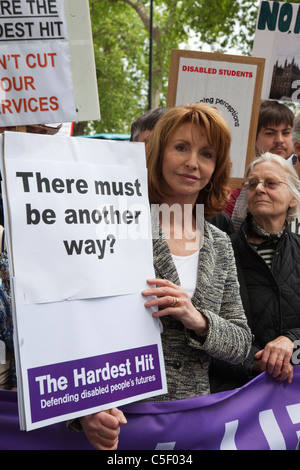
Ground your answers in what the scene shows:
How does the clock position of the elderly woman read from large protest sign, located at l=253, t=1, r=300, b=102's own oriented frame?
The elderly woman is roughly at 12 o'clock from the large protest sign.

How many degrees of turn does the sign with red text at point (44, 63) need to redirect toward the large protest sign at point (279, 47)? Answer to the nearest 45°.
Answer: approximately 135° to its left

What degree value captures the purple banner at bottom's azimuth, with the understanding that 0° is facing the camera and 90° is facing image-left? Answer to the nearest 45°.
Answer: approximately 0°

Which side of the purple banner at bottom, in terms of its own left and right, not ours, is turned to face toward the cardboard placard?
back

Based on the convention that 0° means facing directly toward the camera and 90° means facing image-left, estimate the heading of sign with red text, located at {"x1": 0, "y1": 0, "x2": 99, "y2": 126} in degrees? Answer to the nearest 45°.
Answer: approximately 0°

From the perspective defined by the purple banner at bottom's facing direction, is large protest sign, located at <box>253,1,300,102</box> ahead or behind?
behind

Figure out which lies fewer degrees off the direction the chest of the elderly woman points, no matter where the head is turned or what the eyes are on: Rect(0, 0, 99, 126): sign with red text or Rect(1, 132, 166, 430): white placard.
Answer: the white placard
